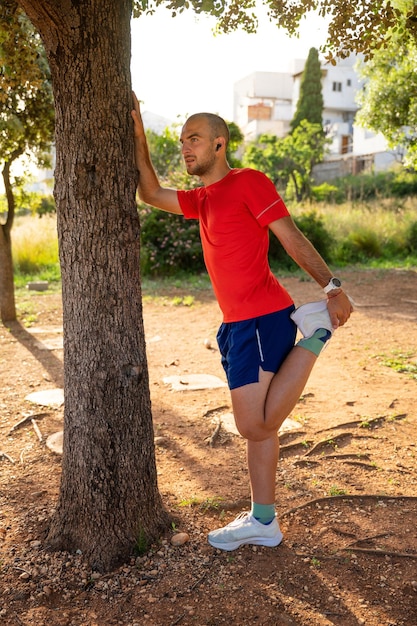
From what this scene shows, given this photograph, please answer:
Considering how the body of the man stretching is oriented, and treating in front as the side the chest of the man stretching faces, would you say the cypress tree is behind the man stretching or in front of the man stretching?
behind

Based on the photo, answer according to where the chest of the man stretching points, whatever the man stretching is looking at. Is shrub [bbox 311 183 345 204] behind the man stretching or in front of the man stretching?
behind

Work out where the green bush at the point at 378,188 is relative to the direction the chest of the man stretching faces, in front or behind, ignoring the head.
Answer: behind

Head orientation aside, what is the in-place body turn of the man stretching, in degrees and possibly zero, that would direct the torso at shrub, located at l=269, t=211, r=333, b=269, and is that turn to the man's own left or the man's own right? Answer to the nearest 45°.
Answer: approximately 135° to the man's own right

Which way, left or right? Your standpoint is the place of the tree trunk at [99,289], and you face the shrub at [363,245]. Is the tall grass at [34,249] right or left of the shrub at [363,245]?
left

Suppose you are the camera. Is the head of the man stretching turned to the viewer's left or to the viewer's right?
to the viewer's left

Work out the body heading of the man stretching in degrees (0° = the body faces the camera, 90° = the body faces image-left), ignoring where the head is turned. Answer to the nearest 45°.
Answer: approximately 45°

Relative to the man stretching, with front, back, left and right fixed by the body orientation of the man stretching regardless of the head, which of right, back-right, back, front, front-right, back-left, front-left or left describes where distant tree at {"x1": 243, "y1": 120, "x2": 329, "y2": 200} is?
back-right

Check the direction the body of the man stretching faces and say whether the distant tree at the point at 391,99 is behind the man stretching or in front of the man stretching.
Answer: behind

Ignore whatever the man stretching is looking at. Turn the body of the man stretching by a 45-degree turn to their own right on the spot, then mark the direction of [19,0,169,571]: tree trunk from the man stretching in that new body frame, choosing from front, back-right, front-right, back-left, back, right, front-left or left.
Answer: front
